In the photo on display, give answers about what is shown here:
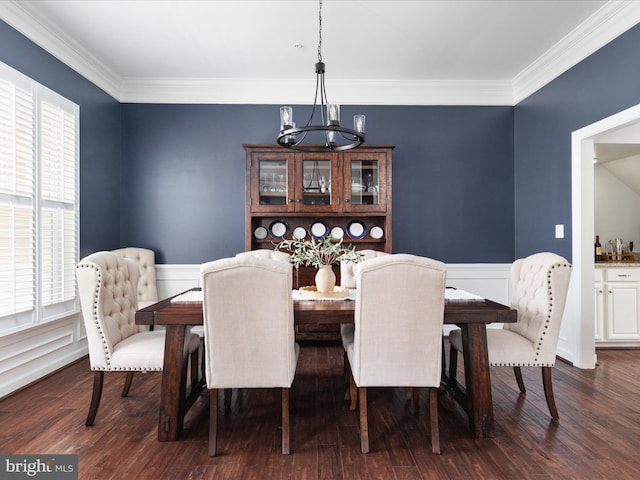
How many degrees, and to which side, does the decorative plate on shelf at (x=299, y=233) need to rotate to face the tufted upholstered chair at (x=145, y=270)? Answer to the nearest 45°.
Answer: approximately 90° to its right

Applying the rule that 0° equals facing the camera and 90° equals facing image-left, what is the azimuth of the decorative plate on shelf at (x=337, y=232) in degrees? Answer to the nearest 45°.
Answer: approximately 0°

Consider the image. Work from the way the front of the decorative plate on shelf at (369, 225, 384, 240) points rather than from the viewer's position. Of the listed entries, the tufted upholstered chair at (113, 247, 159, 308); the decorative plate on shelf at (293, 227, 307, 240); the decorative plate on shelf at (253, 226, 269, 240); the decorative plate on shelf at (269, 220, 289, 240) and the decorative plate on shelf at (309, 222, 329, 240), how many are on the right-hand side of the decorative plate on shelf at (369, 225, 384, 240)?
5

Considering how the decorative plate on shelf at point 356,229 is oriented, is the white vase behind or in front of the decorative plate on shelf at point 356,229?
in front

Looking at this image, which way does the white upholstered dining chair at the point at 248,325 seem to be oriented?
away from the camera

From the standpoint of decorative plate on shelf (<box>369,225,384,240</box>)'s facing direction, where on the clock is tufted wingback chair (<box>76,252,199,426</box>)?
The tufted wingback chair is roughly at 1 o'clock from the decorative plate on shelf.

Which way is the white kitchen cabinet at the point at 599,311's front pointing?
toward the camera

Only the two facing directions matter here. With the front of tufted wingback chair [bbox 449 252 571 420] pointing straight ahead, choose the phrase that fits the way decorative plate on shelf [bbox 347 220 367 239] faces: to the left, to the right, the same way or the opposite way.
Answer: to the left

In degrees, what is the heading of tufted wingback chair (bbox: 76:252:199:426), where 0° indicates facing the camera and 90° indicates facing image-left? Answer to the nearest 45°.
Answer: approximately 315°

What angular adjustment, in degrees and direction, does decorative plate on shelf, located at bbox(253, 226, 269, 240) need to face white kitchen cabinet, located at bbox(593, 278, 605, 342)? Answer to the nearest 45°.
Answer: approximately 90° to its left

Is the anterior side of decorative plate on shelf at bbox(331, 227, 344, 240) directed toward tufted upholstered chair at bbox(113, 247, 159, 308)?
no

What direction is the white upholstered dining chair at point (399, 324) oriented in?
away from the camera

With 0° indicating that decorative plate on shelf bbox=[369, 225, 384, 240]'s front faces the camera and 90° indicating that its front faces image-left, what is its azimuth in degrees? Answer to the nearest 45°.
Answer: approximately 0°

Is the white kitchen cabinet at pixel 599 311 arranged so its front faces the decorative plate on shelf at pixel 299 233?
no

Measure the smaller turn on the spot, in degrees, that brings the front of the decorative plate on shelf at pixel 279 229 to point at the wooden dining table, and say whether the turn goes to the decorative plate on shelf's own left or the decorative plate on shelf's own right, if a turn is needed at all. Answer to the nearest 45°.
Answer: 0° — it already faces it

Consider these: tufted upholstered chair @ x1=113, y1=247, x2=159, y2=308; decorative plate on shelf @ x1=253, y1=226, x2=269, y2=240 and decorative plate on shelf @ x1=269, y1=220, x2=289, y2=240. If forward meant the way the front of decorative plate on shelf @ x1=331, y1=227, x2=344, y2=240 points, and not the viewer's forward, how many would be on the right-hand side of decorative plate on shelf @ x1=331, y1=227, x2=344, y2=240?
3
